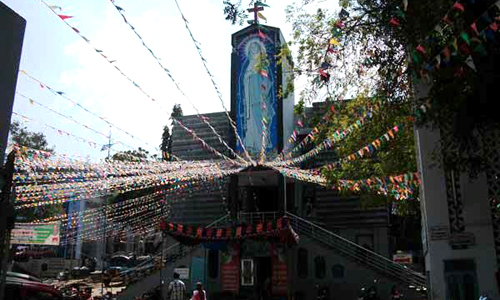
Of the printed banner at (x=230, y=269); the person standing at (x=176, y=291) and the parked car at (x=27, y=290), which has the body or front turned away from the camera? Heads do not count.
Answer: the person standing

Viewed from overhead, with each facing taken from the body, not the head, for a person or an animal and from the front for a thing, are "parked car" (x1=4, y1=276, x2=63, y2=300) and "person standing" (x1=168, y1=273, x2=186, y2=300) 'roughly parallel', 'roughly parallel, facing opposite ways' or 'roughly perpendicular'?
roughly perpendicular

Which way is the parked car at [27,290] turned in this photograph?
to the viewer's right

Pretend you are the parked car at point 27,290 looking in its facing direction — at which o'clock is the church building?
The church building is roughly at 11 o'clock from the parked car.

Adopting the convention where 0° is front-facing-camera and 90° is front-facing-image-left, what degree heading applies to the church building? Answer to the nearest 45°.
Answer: approximately 0°

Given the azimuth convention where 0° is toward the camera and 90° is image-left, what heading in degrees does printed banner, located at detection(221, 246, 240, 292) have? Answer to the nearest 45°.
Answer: approximately 0°

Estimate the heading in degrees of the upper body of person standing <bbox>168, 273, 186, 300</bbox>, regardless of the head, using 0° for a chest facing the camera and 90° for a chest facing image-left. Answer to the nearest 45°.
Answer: approximately 180°
